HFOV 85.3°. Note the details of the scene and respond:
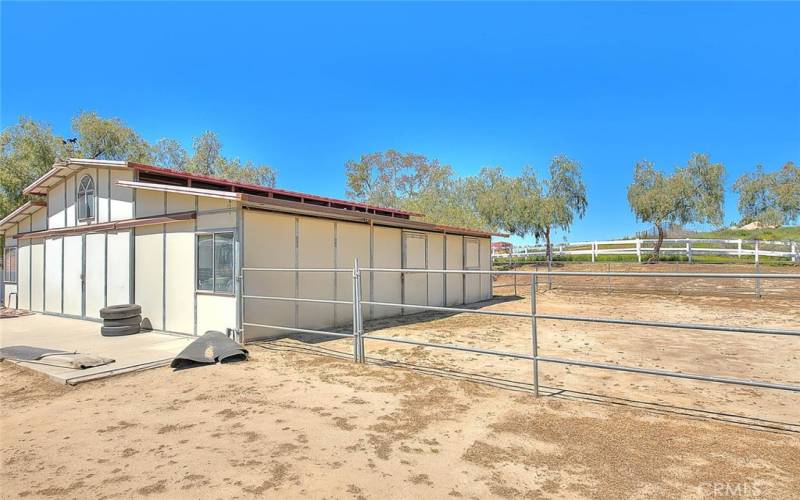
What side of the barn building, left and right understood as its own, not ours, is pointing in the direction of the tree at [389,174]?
back

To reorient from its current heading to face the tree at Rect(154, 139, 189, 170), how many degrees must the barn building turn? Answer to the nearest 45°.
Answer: approximately 135° to its right

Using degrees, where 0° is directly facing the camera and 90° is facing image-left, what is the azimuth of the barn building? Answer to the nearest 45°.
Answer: approximately 45°

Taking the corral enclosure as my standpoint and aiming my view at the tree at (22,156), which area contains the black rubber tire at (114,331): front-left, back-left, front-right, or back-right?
front-left

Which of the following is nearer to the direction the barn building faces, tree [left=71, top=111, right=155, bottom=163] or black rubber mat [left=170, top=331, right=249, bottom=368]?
the black rubber mat

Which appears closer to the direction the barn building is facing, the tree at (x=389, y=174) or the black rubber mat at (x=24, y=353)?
the black rubber mat

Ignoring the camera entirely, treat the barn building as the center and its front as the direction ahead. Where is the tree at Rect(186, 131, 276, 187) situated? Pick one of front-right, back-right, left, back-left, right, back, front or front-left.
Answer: back-right

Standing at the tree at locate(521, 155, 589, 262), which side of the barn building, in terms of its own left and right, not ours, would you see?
back

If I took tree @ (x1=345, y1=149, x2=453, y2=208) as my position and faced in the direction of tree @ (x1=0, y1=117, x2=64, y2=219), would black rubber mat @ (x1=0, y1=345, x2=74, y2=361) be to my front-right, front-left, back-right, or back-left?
front-left

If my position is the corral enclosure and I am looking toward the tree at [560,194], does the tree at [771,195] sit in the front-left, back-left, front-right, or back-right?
front-right

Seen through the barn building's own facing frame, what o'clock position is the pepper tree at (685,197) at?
The pepper tree is roughly at 7 o'clock from the barn building.

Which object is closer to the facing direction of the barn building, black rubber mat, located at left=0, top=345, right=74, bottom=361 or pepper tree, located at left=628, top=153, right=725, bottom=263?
the black rubber mat
